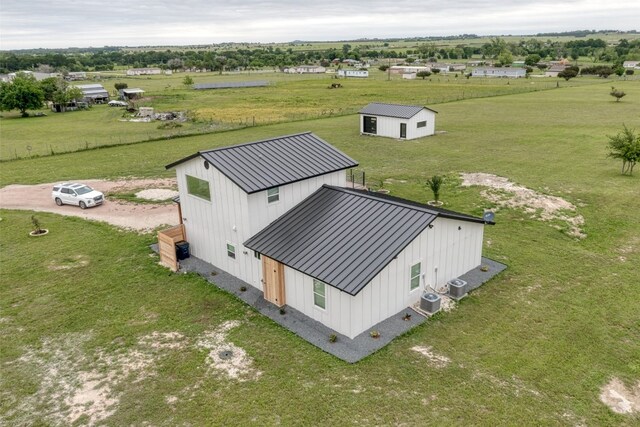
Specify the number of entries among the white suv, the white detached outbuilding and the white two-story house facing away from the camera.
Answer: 0

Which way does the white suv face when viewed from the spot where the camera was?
facing the viewer and to the right of the viewer

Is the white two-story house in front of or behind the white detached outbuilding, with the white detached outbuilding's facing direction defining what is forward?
in front

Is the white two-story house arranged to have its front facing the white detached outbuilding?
no

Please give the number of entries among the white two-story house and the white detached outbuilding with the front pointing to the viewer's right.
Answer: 0

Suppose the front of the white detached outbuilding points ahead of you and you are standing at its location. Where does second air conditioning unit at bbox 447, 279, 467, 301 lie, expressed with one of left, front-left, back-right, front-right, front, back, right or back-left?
front-left

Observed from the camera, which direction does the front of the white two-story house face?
facing the viewer and to the left of the viewer

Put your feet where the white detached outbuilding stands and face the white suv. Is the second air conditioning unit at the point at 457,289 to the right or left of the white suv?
left

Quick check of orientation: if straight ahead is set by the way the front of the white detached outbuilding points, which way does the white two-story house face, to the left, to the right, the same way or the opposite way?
the same way

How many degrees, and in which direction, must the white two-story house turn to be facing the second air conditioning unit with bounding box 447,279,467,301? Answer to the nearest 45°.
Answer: approximately 135° to its left

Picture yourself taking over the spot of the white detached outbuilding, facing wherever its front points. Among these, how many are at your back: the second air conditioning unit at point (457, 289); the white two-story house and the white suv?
0

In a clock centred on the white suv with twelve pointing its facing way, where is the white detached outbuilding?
The white detached outbuilding is roughly at 10 o'clock from the white suv.

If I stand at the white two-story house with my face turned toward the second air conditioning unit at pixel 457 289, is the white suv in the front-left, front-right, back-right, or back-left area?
back-left

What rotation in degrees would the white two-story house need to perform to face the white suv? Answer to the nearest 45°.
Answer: approximately 90° to its right
